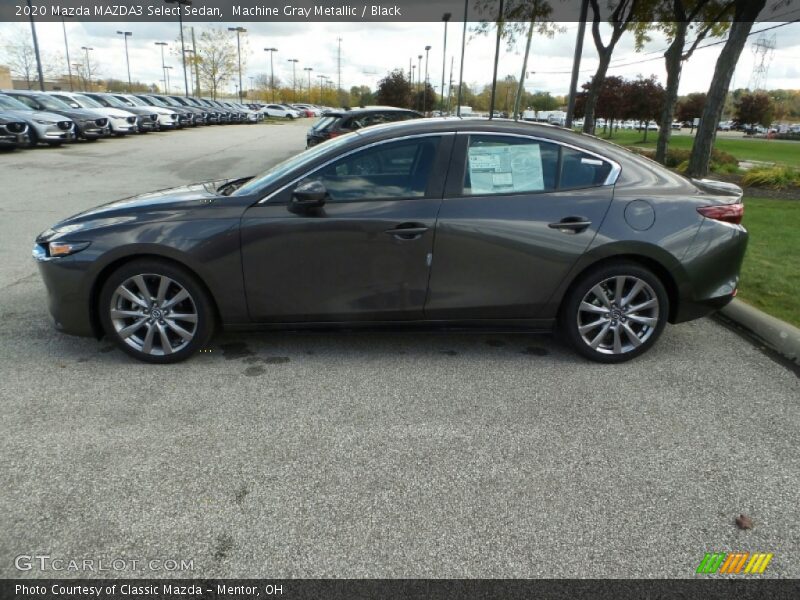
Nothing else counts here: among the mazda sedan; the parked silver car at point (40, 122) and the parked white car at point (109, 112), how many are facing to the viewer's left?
1

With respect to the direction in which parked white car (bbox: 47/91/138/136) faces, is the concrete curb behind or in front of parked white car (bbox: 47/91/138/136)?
in front

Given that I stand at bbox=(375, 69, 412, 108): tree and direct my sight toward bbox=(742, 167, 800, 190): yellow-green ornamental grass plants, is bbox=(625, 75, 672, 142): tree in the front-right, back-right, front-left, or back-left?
front-left

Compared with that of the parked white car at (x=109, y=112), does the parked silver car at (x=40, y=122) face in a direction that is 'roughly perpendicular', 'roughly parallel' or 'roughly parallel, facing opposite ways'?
roughly parallel

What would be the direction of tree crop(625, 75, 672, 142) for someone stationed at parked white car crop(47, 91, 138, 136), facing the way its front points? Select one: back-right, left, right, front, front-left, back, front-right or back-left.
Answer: front-left

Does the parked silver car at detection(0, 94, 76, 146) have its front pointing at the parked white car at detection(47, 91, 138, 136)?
no

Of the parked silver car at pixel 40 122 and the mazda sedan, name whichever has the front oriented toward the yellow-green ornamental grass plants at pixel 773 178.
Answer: the parked silver car

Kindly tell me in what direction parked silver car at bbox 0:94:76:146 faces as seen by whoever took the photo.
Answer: facing the viewer and to the right of the viewer

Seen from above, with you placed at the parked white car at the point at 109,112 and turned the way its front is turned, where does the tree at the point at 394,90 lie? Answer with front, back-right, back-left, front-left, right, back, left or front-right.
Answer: left

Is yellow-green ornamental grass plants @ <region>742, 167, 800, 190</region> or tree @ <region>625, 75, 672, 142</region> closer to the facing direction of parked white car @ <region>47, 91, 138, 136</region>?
the yellow-green ornamental grass plants

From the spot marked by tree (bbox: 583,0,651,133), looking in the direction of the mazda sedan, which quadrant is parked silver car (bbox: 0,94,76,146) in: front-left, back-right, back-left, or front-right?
front-right

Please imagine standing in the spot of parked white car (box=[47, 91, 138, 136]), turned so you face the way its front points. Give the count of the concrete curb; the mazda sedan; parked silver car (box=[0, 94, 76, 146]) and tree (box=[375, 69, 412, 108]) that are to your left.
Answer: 1

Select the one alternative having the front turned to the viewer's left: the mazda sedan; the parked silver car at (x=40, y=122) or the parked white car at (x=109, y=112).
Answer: the mazda sedan

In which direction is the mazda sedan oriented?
to the viewer's left

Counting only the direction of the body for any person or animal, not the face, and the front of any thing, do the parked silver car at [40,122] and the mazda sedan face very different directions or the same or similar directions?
very different directions

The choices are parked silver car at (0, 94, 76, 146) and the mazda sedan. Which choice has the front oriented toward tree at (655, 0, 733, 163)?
the parked silver car

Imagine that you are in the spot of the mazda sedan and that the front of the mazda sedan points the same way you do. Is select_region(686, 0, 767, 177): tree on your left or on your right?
on your right
